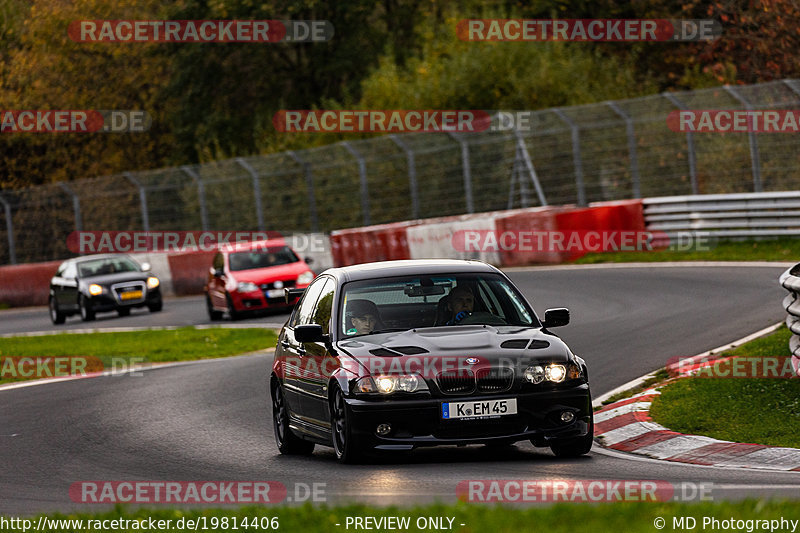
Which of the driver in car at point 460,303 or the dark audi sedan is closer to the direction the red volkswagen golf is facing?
the driver in car

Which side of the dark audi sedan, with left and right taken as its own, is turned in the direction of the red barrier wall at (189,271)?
left

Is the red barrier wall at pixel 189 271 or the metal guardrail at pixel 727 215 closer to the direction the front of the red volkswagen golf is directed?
the metal guardrail

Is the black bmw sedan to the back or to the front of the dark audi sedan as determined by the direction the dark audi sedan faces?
to the front

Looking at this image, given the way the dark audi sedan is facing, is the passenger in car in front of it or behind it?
in front

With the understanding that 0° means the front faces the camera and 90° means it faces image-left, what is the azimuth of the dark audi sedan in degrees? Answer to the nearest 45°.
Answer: approximately 315°

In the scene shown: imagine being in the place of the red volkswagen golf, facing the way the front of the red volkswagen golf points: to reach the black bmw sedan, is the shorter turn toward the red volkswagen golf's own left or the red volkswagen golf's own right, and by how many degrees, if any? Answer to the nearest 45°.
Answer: approximately 45° to the red volkswagen golf's own right

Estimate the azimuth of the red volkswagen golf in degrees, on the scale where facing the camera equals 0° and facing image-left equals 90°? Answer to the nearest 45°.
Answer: approximately 315°
